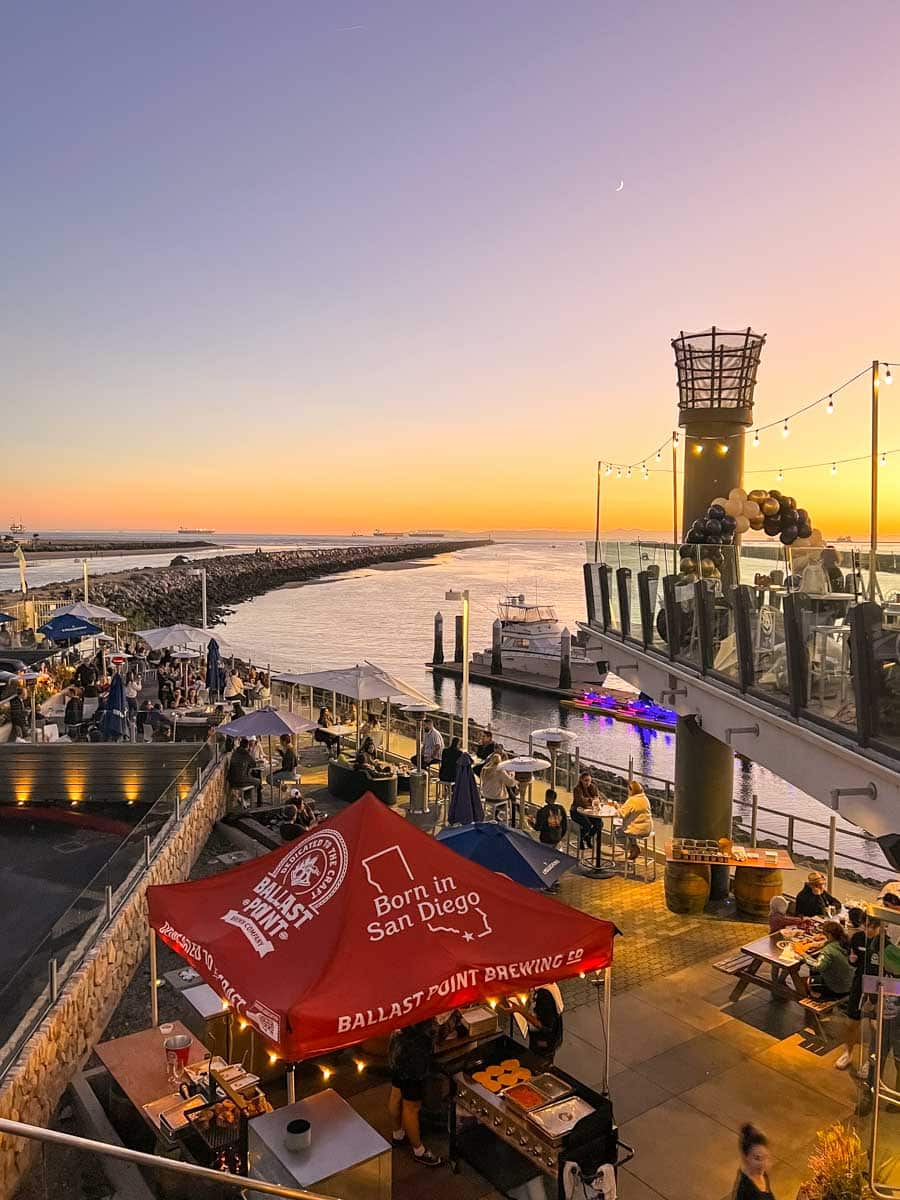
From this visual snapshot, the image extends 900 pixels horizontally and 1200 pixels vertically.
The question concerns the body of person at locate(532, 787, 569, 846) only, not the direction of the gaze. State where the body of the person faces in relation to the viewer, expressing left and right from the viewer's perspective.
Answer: facing away from the viewer

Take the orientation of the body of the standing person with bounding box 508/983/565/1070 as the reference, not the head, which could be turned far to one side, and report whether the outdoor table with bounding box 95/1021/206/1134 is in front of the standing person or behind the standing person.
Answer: in front

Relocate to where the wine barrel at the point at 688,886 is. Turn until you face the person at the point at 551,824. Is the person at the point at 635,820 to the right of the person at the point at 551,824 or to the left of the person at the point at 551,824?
right

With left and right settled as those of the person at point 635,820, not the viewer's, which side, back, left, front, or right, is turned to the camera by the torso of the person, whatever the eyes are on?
left

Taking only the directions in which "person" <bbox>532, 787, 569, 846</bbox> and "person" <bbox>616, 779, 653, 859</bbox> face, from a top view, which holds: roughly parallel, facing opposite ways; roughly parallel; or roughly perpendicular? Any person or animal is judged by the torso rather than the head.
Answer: roughly perpendicular

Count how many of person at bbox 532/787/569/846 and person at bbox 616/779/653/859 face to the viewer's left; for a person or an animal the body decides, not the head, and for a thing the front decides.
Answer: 1

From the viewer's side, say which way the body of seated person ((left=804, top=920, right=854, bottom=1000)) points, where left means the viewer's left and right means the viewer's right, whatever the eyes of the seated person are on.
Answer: facing away from the viewer and to the left of the viewer

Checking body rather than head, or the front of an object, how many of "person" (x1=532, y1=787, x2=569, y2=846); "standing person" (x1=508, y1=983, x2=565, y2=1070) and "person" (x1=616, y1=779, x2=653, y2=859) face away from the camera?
1

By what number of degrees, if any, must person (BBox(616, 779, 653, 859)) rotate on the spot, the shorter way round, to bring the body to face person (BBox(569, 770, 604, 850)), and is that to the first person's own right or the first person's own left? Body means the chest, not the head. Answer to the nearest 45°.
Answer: approximately 45° to the first person's own right
